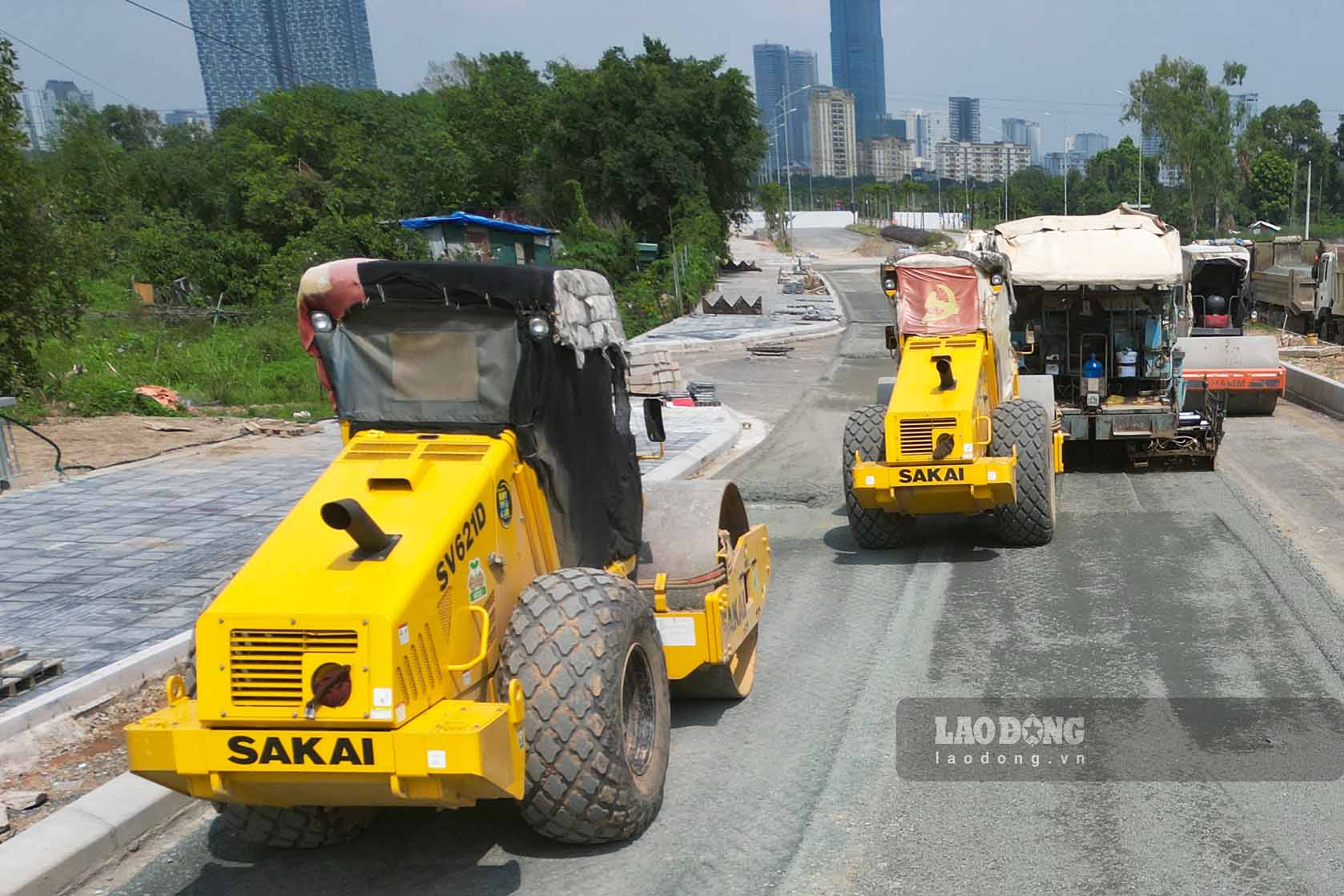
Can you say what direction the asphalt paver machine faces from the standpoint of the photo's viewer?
facing away from the viewer

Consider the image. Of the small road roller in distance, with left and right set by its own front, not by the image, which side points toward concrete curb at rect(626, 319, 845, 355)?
front

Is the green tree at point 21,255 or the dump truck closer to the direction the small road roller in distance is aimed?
the dump truck

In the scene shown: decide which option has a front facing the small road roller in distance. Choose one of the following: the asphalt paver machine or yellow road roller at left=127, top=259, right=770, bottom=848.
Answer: the yellow road roller

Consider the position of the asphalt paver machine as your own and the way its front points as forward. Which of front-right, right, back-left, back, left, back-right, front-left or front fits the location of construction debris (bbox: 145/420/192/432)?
left

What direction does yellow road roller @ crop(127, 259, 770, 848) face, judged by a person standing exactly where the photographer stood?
facing away from the viewer and to the right of the viewer

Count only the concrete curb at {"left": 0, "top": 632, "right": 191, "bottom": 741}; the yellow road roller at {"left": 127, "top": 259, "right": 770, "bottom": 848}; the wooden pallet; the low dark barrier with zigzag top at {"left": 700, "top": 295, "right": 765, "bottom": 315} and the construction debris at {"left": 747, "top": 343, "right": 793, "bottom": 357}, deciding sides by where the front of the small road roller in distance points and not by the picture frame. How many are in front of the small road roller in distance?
2

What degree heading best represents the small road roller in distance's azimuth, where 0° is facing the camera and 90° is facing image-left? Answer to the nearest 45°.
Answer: approximately 180°

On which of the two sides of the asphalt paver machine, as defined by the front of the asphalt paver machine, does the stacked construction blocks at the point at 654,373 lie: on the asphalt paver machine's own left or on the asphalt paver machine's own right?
on the asphalt paver machine's own left

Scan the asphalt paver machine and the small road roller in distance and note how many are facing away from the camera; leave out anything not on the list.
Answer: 2

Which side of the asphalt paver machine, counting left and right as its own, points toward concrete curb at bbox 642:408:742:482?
left

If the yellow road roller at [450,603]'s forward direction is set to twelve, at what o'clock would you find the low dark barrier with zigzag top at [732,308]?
The low dark barrier with zigzag top is roughly at 11 o'clock from the yellow road roller.
